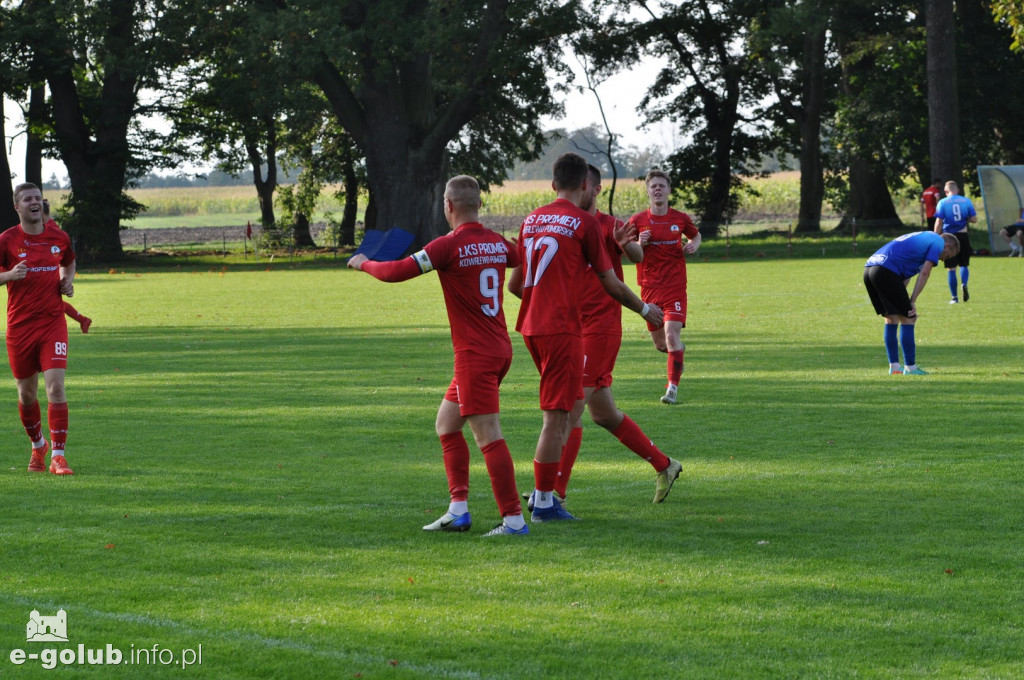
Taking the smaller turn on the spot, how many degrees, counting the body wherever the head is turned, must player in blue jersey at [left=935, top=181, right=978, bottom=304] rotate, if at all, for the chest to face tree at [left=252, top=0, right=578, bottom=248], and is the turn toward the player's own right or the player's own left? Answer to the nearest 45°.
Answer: approximately 45° to the player's own left

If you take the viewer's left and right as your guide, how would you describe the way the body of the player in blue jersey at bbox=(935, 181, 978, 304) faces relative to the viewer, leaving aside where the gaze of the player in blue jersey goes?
facing away from the viewer

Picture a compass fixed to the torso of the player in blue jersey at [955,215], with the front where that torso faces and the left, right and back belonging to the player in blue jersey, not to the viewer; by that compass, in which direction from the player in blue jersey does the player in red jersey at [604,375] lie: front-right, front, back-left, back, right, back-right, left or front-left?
back

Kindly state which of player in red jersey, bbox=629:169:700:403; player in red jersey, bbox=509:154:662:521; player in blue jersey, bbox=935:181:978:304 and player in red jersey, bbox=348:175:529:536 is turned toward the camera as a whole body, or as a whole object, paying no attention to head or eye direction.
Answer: player in red jersey, bbox=629:169:700:403

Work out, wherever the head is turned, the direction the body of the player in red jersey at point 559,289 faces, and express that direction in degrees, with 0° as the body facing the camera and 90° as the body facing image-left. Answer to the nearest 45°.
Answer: approximately 225°

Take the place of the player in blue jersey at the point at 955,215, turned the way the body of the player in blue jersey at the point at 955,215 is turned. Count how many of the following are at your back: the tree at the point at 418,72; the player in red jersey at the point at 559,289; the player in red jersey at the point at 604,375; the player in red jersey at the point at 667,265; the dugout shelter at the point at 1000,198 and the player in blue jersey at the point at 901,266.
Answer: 4

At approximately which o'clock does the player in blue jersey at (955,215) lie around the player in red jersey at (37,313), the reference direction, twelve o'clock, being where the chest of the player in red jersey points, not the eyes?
The player in blue jersey is roughly at 8 o'clock from the player in red jersey.

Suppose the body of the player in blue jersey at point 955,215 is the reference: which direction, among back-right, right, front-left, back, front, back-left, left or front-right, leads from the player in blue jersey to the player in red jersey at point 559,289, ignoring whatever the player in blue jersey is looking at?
back

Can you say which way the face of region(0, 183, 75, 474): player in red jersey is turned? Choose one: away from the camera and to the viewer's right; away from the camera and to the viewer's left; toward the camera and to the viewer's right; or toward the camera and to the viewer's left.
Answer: toward the camera and to the viewer's right

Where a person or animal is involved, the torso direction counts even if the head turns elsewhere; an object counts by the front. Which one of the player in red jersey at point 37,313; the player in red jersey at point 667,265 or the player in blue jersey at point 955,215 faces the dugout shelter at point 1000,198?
the player in blue jersey

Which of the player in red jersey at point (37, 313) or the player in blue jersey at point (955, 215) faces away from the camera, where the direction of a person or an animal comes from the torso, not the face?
the player in blue jersey

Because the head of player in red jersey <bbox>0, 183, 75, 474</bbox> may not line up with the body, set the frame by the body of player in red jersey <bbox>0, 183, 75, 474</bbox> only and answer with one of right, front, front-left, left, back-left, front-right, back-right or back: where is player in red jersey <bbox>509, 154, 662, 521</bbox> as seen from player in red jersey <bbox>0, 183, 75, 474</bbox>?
front-left

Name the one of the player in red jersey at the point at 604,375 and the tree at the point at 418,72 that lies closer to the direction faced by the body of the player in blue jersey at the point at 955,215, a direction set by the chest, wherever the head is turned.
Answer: the tree
